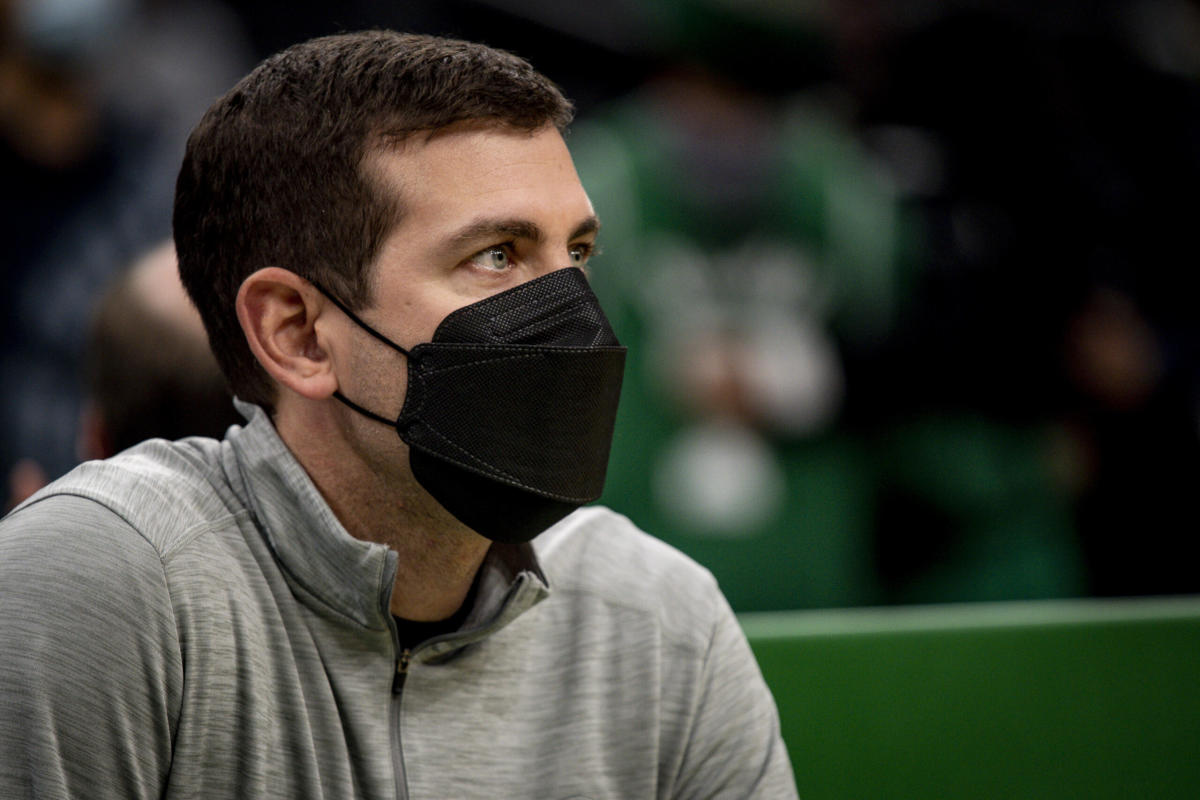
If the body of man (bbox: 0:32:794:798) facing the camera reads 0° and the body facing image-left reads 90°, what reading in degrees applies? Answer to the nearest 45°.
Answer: approximately 315°

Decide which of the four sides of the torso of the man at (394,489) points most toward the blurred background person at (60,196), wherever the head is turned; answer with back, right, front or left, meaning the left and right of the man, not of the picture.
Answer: back
